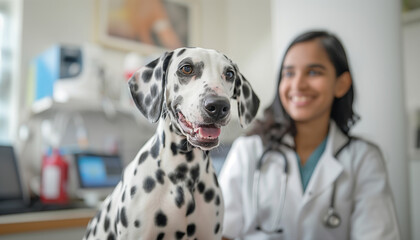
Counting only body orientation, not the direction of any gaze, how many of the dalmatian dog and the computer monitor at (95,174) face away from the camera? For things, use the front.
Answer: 0

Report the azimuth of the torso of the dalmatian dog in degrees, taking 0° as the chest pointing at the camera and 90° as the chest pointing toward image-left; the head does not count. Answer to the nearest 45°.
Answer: approximately 315°

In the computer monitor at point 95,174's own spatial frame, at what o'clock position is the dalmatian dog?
The dalmatian dog is roughly at 12 o'clock from the computer monitor.

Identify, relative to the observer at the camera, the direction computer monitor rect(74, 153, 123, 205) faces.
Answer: facing the viewer

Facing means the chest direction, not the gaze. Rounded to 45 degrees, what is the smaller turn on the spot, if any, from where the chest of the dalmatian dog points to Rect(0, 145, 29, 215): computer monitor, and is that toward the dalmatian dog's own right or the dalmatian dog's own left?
approximately 180°
